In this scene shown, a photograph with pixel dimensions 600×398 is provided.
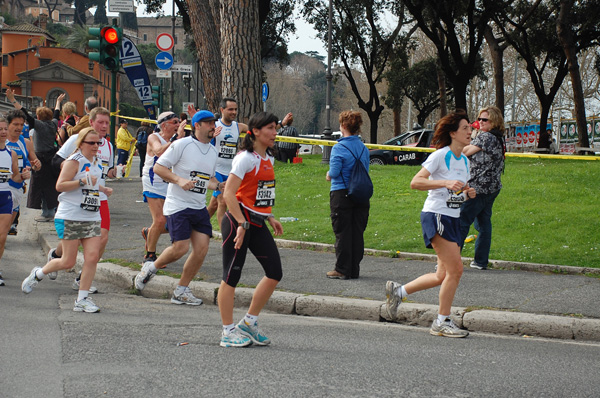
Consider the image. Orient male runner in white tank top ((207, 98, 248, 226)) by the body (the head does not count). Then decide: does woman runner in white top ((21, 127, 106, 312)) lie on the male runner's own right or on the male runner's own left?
on the male runner's own right

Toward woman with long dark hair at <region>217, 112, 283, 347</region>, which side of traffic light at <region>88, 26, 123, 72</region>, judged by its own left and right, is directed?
front

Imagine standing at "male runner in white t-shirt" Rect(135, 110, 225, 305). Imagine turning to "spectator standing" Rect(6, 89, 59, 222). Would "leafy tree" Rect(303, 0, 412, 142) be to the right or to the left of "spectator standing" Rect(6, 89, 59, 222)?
right

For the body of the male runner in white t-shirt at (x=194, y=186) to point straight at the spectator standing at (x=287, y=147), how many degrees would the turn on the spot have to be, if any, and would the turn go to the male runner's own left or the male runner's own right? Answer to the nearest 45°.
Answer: approximately 135° to the male runner's own left

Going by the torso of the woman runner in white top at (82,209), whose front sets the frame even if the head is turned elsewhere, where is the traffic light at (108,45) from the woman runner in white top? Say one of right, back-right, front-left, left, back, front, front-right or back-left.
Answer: back-left
